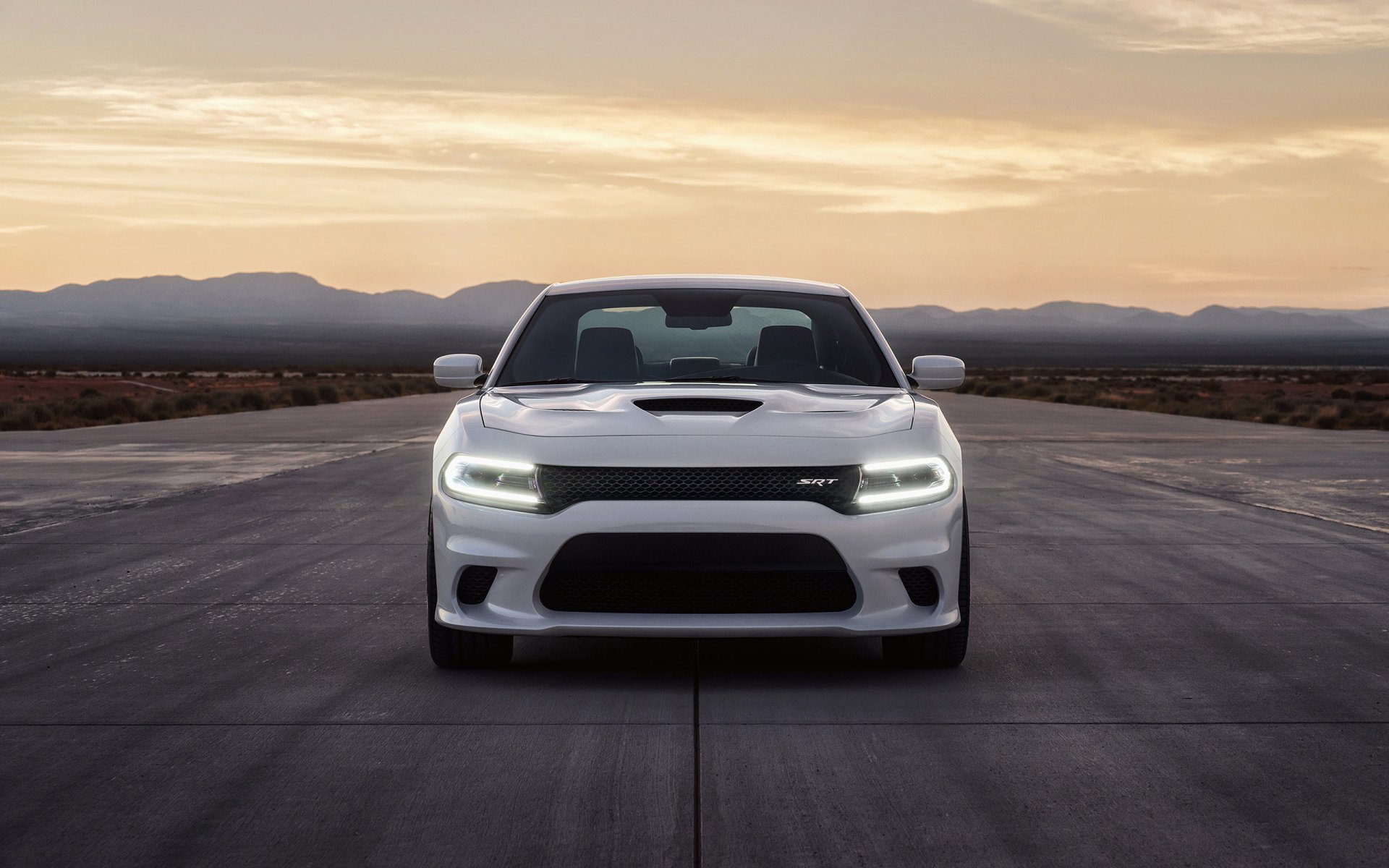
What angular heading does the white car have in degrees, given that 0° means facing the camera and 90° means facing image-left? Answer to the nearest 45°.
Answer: approximately 0°
